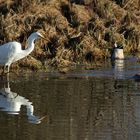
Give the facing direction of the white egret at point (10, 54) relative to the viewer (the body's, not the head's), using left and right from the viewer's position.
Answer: facing to the right of the viewer
